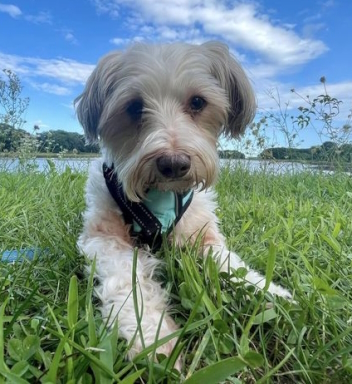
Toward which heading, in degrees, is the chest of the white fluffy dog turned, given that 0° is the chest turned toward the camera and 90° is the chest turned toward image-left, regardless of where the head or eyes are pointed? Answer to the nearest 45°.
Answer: approximately 0°
